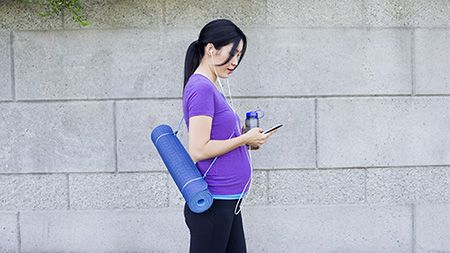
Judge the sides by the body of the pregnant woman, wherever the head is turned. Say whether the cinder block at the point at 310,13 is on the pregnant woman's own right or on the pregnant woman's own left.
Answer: on the pregnant woman's own left

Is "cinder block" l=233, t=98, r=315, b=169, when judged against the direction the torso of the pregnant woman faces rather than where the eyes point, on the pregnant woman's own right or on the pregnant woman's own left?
on the pregnant woman's own left

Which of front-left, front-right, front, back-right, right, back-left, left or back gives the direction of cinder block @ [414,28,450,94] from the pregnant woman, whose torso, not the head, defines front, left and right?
front-left

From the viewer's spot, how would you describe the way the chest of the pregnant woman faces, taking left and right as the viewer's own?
facing to the right of the viewer

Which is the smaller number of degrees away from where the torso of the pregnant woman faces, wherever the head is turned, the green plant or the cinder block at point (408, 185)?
the cinder block

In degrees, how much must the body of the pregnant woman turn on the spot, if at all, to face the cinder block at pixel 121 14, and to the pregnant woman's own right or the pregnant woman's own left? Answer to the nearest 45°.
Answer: approximately 135° to the pregnant woman's own left

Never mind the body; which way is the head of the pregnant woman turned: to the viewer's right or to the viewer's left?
to the viewer's right

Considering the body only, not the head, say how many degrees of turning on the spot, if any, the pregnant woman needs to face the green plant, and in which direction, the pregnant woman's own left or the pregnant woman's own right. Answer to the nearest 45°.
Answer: approximately 135° to the pregnant woman's own left
